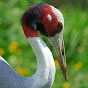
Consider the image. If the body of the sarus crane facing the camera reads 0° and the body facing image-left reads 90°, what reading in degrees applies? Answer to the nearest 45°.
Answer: approximately 270°

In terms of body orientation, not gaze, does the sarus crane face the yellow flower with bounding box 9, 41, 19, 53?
no
